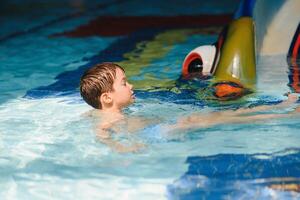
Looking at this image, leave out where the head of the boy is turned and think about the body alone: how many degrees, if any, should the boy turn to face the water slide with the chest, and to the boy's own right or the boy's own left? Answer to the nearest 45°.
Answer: approximately 45° to the boy's own left

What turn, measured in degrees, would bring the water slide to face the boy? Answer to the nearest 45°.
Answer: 0° — it already faces them

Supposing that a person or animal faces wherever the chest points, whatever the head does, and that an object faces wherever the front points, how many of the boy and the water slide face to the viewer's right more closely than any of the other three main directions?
1

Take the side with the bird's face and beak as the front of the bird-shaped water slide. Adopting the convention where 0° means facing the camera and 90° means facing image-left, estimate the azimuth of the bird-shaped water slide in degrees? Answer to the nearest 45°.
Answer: approximately 45°

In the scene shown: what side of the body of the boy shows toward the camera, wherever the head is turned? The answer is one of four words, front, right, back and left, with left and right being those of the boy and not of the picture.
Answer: right
